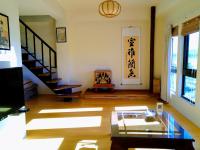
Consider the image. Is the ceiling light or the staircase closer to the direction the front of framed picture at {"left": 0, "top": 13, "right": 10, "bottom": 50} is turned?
the ceiling light

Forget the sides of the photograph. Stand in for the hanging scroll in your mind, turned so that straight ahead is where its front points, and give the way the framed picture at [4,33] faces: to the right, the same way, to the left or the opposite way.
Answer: to the left

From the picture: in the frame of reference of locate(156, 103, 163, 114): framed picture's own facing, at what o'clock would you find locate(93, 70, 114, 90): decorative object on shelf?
The decorative object on shelf is roughly at 5 o'clock from the framed picture.

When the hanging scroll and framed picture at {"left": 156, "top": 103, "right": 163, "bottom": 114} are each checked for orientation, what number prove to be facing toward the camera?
2

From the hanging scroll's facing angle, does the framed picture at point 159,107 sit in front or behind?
in front

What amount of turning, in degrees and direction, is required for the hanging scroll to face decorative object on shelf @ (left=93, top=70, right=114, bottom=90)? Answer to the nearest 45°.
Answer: approximately 90° to its right

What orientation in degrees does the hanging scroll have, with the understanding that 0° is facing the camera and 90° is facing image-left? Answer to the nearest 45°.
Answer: approximately 0°

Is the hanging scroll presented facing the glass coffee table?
yes

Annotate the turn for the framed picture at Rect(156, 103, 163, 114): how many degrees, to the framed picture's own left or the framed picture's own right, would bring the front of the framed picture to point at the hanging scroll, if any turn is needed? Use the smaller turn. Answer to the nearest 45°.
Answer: approximately 180°
